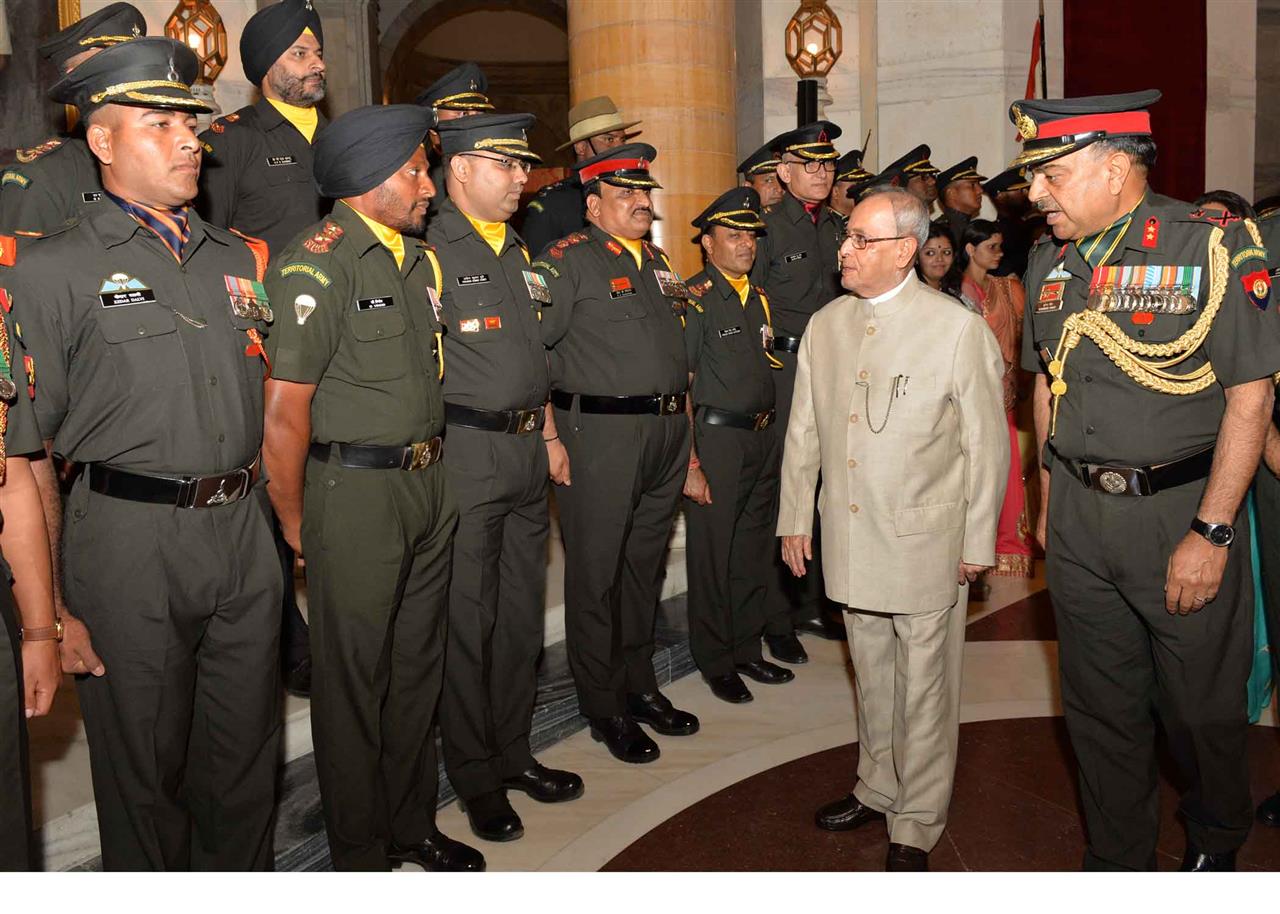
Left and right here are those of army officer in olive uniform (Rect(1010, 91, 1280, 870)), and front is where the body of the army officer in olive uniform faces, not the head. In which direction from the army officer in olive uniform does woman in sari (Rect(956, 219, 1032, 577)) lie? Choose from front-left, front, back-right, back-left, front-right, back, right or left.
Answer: back-right

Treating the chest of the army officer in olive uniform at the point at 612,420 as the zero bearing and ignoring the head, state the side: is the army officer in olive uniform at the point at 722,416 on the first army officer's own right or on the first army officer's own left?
on the first army officer's own left

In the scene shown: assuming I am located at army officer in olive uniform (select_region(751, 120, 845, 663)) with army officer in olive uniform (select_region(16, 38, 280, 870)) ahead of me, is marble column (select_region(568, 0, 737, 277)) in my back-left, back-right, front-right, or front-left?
back-right

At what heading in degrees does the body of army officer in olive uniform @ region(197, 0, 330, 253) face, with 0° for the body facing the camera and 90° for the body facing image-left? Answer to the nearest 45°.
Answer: approximately 315°

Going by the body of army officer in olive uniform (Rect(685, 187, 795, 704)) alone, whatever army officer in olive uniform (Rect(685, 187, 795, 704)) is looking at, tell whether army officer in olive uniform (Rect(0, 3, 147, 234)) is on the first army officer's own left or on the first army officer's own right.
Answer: on the first army officer's own right

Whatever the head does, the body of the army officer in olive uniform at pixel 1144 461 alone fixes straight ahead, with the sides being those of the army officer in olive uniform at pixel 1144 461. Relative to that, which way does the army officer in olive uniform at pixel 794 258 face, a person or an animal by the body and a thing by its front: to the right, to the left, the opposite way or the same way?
to the left
